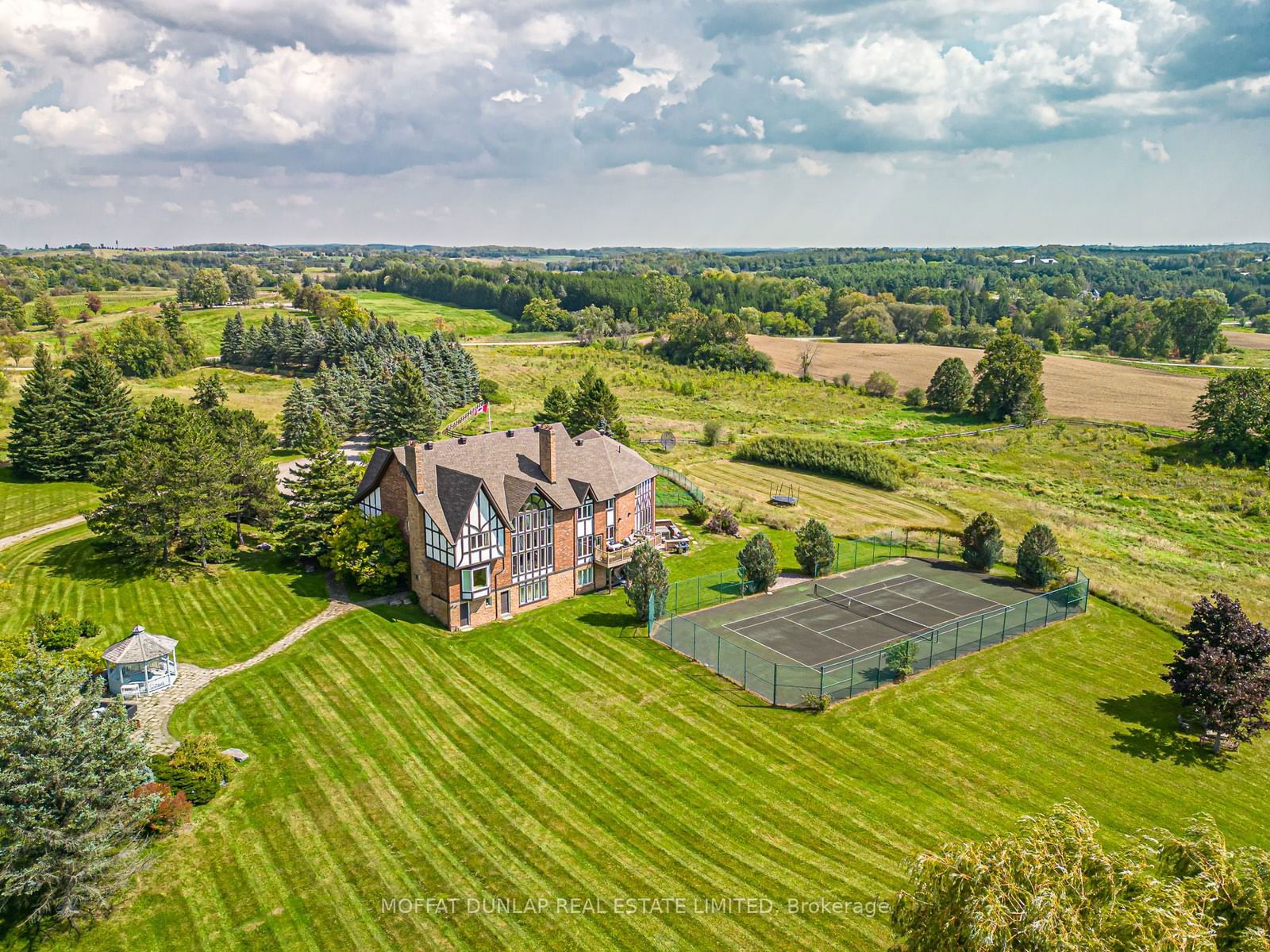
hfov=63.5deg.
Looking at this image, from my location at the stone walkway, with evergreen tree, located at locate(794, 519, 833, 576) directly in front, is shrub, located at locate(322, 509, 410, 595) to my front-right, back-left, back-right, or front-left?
front-left

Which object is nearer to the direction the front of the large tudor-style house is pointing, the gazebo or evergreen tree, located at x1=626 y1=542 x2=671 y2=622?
the gazebo

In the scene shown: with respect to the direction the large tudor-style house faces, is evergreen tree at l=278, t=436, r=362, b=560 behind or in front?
in front

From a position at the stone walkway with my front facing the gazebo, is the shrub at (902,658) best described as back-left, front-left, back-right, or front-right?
back-left

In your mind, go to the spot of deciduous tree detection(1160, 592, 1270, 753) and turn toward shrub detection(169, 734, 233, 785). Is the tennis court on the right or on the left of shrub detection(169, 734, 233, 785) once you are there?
right

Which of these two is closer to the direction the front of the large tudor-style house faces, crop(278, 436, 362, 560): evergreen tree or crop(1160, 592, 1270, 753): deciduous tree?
the evergreen tree

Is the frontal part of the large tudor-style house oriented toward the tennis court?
no
